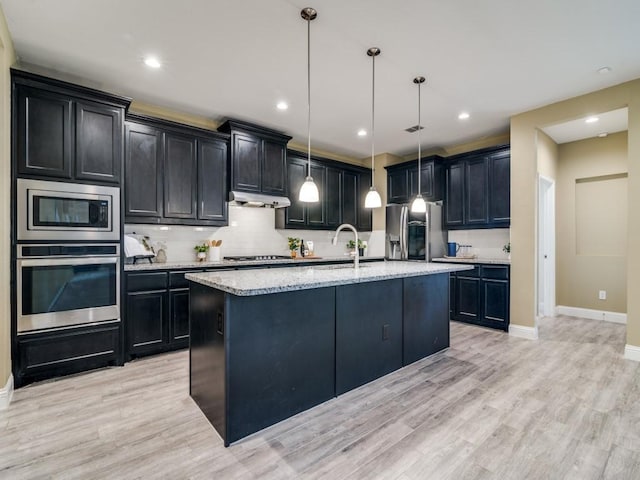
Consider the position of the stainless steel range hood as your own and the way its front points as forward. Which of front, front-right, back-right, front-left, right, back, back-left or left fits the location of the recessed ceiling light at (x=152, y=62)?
right

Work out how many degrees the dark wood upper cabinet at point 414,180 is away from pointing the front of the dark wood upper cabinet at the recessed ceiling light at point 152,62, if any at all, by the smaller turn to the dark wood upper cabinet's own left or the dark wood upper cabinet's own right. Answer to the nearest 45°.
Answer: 0° — it already faces it

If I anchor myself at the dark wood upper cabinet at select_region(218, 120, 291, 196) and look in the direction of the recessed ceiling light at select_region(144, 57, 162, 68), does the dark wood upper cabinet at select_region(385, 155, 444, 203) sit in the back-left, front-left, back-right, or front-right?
back-left

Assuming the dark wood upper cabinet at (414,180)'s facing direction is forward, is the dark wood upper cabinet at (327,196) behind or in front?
in front

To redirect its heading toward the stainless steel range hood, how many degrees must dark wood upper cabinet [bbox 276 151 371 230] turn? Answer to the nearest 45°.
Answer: approximately 90° to its right

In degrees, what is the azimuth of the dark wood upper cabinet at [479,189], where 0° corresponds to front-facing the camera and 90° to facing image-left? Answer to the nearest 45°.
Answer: approximately 45°

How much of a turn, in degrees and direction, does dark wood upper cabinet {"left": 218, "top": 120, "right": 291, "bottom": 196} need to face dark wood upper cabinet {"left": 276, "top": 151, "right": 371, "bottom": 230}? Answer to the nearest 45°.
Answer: approximately 90° to its left

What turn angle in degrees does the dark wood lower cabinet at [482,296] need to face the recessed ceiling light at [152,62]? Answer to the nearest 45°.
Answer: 0° — it already faces it
